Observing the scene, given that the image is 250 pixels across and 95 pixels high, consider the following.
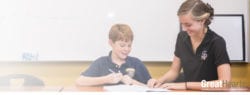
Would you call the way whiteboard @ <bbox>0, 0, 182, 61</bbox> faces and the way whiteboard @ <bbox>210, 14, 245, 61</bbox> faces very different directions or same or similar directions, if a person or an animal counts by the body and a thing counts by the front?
same or similar directions

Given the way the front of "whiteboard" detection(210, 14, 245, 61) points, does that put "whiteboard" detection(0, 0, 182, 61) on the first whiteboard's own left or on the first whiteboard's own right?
on the first whiteboard's own right

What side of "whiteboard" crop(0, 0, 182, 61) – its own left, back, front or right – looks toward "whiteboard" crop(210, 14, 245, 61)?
left

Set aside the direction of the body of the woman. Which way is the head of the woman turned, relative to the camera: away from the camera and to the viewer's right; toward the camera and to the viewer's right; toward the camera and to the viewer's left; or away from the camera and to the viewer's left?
toward the camera and to the viewer's left

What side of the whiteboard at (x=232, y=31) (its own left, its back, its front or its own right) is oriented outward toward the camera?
front

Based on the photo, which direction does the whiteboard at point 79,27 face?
toward the camera

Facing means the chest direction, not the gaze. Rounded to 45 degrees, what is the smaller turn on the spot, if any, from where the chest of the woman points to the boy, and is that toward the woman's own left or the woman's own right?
approximately 45° to the woman's own right

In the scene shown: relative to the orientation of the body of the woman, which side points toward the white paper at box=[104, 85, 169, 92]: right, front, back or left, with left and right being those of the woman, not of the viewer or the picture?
front

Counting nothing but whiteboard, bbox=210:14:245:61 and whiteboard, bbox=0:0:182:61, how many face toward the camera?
2
